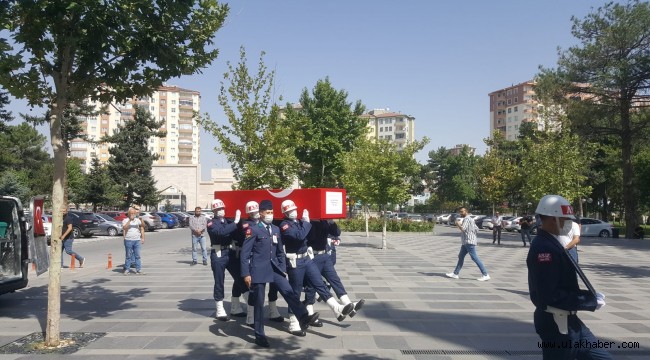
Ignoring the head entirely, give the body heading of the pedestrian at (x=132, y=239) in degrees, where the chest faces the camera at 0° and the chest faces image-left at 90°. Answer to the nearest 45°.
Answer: approximately 0°

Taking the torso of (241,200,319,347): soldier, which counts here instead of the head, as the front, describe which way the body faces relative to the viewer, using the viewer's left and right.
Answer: facing the viewer and to the right of the viewer

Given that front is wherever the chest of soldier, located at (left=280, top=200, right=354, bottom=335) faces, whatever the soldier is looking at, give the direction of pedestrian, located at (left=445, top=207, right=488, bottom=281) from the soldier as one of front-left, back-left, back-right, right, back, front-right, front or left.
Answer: left

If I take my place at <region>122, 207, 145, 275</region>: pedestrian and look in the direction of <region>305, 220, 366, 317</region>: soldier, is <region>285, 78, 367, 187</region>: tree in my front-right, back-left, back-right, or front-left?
back-left

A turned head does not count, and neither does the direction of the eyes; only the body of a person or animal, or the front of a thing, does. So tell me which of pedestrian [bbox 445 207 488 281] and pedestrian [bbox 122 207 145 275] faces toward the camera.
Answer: pedestrian [bbox 122 207 145 275]

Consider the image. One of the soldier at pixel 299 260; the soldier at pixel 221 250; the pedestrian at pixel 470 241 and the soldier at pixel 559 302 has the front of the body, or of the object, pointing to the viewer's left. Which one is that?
the pedestrian

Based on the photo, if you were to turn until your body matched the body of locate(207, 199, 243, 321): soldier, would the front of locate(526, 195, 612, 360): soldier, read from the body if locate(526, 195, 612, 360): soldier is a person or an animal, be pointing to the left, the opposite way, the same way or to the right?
the same way

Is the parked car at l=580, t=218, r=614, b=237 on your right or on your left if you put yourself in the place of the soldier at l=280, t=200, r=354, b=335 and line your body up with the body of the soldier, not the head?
on your left

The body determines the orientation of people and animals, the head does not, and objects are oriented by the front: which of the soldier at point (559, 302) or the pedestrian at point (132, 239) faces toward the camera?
the pedestrian

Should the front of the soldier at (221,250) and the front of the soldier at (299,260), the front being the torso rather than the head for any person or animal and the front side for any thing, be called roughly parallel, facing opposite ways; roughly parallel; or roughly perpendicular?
roughly parallel
